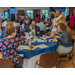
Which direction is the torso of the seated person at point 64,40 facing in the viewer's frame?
to the viewer's left

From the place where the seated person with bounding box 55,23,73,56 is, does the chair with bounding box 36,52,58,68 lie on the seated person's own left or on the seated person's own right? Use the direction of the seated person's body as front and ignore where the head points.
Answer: on the seated person's own left

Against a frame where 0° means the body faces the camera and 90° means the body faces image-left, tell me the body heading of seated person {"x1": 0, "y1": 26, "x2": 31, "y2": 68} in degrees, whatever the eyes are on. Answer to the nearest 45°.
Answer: approximately 225°

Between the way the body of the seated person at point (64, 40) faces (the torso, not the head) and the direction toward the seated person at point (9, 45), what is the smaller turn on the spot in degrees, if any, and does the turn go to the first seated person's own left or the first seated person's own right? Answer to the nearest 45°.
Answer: approximately 45° to the first seated person's own left

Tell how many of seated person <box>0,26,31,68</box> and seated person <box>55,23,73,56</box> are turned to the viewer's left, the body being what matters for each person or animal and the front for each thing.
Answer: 1

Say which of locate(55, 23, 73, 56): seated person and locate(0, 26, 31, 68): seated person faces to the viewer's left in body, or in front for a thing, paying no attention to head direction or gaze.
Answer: locate(55, 23, 73, 56): seated person
